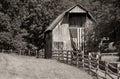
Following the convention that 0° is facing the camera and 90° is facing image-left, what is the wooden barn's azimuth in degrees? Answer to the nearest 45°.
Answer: approximately 0°
